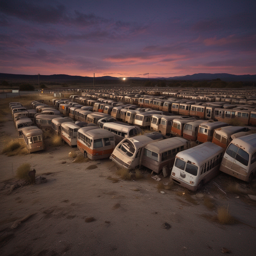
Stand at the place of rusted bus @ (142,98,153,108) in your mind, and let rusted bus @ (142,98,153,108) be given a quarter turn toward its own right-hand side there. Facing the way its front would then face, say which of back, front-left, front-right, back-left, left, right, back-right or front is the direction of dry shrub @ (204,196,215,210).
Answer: back-left

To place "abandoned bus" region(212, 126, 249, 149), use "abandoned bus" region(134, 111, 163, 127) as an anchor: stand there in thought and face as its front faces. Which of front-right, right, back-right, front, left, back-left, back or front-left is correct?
left

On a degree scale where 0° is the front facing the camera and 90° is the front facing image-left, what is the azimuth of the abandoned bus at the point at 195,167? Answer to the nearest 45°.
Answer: approximately 45°

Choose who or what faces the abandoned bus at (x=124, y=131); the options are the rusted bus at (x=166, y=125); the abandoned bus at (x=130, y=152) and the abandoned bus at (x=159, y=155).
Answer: the rusted bus

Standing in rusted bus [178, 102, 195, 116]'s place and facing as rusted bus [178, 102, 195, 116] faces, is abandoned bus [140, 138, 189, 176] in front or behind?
in front

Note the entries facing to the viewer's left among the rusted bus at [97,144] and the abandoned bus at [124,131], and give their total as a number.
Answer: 0

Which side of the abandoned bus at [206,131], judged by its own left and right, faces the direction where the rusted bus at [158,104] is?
right

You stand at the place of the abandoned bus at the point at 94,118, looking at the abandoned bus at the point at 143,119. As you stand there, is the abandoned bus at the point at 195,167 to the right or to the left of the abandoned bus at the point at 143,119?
right

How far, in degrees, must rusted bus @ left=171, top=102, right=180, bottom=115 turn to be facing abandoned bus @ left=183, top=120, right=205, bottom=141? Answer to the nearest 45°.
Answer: approximately 45° to its left

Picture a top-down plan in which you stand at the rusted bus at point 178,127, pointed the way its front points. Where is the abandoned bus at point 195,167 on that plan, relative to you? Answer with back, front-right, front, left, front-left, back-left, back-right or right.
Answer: front-left
